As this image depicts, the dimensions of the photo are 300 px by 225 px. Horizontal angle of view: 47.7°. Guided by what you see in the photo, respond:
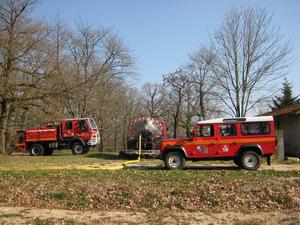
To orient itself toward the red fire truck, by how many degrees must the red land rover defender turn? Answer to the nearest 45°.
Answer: approximately 45° to its right

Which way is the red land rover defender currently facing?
to the viewer's left

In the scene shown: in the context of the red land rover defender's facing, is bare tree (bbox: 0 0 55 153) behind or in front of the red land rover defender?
in front
